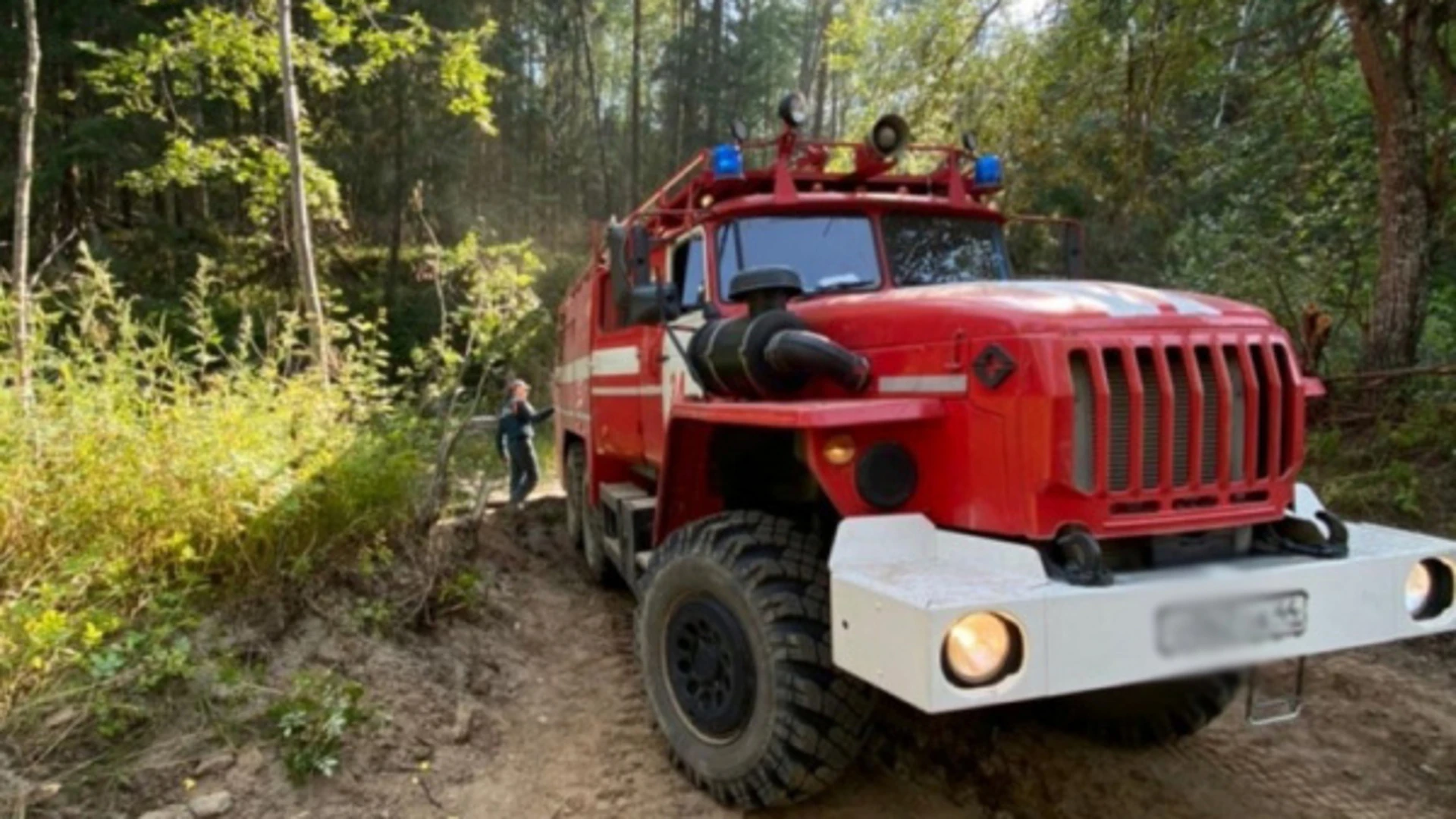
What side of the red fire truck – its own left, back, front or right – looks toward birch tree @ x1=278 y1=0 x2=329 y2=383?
back

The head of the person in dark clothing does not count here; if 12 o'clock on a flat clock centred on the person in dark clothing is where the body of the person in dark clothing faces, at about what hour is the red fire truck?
The red fire truck is roughly at 1 o'clock from the person in dark clothing.

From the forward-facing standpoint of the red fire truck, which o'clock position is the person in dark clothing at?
The person in dark clothing is roughly at 6 o'clock from the red fire truck.

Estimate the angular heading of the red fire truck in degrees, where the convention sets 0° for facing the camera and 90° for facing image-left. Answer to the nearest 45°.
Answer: approximately 315°

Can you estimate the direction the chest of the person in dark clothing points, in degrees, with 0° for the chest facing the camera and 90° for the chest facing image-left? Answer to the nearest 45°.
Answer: approximately 315°

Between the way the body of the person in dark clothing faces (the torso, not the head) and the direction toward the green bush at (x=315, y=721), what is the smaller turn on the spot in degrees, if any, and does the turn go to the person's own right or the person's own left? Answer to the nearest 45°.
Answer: approximately 45° to the person's own right

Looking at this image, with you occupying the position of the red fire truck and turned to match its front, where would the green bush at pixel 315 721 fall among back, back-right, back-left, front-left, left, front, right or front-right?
back-right
